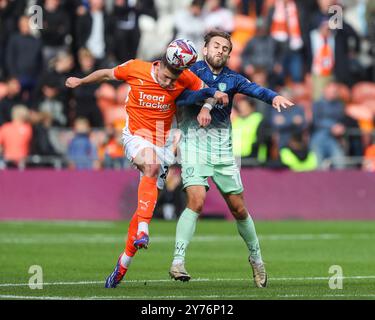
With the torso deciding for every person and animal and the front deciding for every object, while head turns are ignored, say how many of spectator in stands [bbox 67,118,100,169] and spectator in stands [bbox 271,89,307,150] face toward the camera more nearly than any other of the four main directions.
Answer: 2

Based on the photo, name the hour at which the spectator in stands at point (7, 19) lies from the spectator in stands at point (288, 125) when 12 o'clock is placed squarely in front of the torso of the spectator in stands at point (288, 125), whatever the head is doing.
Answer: the spectator in stands at point (7, 19) is roughly at 3 o'clock from the spectator in stands at point (288, 125).

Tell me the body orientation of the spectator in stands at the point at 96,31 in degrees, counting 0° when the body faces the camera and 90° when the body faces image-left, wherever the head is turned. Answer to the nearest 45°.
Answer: approximately 0°

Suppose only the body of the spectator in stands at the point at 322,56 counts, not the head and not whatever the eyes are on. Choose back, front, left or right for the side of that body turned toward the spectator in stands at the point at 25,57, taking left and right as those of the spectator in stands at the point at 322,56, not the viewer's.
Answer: right

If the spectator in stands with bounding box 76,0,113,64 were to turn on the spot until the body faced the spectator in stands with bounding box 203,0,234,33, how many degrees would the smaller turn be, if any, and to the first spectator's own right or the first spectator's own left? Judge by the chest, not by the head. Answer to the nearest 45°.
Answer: approximately 90° to the first spectator's own left
